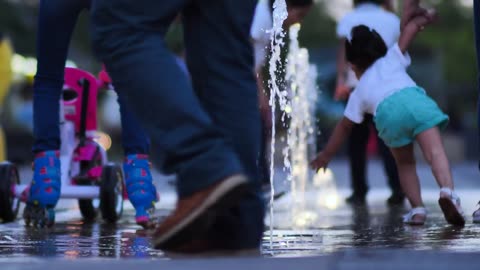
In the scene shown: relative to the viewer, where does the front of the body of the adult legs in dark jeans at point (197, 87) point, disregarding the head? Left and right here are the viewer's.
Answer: facing to the left of the viewer

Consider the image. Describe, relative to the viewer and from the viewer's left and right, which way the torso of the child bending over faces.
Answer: facing away from the viewer and to the left of the viewer

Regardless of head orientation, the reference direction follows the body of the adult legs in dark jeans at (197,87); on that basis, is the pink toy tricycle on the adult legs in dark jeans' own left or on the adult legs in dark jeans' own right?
on the adult legs in dark jeans' own right

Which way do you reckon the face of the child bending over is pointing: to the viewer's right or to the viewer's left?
to the viewer's left

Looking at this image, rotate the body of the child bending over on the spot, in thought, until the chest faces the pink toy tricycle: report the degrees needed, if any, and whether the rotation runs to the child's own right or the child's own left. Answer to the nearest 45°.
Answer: approximately 45° to the child's own left
